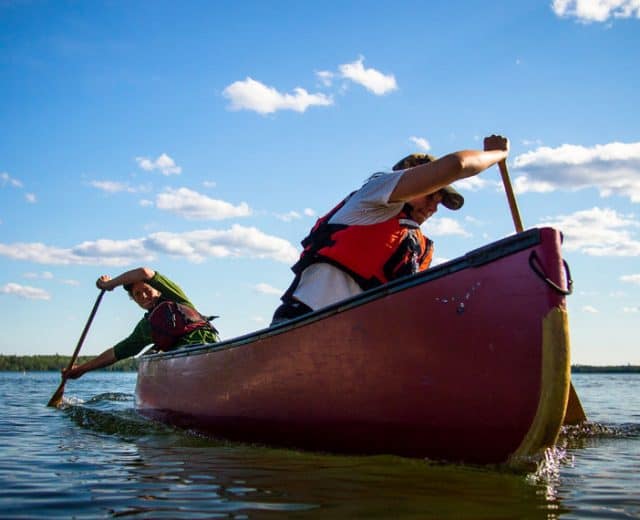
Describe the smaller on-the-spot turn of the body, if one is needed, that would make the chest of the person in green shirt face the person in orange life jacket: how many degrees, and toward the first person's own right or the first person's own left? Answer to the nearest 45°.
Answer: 0° — they already face them

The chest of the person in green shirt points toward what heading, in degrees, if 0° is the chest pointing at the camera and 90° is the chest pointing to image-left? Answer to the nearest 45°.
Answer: approximately 0°

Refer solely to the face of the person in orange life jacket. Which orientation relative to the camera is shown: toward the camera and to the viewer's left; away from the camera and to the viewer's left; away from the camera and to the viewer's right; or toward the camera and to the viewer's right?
toward the camera and to the viewer's right
